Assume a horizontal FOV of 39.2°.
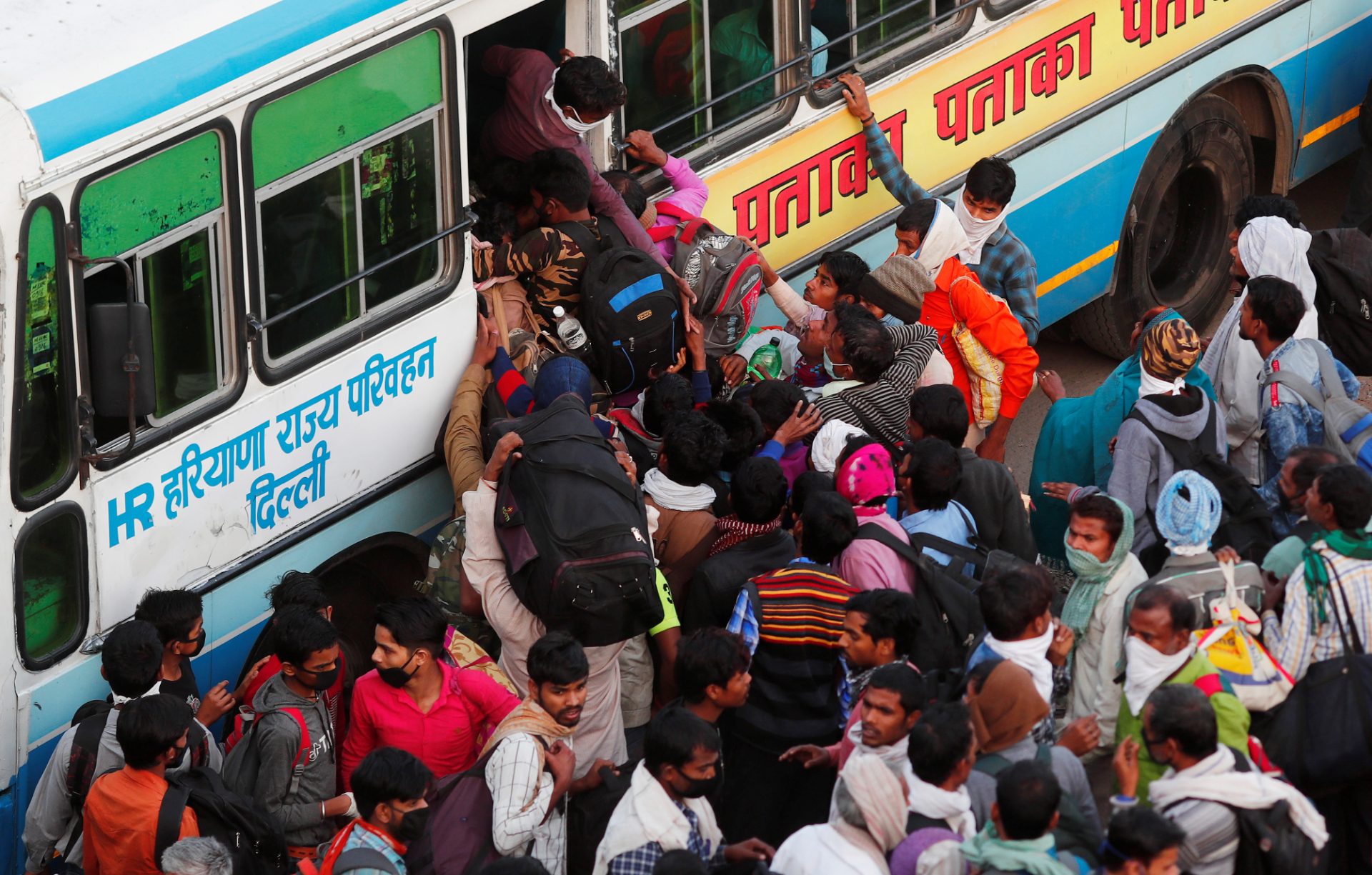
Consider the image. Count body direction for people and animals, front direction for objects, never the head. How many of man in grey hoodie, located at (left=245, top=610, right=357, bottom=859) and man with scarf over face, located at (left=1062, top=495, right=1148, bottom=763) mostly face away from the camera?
0

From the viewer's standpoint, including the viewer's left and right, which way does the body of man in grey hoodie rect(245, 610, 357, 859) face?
facing the viewer and to the right of the viewer

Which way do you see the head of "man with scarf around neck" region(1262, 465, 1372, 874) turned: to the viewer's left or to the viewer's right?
to the viewer's left

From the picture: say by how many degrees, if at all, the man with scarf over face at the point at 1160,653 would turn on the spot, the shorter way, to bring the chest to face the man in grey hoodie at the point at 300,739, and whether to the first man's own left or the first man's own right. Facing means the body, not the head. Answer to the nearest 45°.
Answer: approximately 45° to the first man's own right

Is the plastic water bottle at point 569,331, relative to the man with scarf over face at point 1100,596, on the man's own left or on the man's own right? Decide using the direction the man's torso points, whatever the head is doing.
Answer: on the man's own right

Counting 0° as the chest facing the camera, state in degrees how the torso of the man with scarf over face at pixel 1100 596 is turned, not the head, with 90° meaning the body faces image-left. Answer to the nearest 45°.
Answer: approximately 45°

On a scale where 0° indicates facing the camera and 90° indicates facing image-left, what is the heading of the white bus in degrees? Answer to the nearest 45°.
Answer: approximately 45°

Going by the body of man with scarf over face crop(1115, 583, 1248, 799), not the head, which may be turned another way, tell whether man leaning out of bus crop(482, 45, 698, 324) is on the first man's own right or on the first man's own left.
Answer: on the first man's own right

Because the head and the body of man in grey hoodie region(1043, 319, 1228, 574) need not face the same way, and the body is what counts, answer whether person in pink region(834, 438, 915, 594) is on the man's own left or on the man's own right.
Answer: on the man's own left

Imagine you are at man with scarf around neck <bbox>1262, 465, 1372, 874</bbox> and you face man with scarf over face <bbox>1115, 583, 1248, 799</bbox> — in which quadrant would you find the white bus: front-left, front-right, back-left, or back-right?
front-right

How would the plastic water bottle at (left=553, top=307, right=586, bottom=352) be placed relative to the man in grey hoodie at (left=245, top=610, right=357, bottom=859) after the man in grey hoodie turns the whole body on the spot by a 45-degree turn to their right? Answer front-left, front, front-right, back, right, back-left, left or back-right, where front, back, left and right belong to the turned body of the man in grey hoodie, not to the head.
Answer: back-left

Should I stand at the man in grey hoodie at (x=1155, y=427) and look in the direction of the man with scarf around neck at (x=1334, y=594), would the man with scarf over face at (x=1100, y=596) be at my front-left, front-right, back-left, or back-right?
front-right

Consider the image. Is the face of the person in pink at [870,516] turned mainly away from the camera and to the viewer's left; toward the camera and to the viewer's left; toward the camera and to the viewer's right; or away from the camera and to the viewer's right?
away from the camera and to the viewer's left

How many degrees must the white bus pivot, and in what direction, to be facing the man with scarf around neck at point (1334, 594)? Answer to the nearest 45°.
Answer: approximately 135° to its left

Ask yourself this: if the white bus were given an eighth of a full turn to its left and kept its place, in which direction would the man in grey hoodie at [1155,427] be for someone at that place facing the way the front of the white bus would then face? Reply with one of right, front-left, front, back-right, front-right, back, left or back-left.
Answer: left
